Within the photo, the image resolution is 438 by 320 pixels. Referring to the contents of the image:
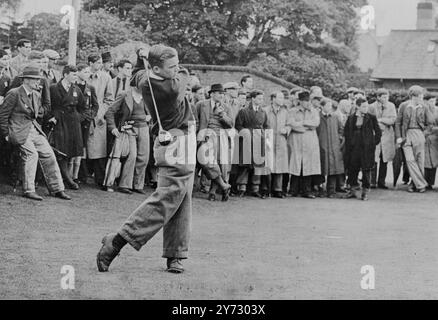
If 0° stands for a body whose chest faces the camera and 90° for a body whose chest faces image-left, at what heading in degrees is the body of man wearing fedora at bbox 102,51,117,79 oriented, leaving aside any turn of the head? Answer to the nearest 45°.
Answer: approximately 315°

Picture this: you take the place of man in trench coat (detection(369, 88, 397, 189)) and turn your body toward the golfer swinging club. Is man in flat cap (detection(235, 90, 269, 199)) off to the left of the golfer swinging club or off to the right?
right

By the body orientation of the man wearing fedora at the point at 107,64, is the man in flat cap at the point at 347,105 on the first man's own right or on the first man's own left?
on the first man's own left

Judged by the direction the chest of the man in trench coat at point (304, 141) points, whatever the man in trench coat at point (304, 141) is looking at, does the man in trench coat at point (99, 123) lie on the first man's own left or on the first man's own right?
on the first man's own right

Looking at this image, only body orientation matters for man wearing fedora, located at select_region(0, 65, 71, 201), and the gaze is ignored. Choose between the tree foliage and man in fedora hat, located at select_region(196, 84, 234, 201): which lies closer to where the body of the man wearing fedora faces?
the man in fedora hat

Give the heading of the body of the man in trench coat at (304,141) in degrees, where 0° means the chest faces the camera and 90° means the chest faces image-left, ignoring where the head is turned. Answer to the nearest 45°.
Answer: approximately 0°

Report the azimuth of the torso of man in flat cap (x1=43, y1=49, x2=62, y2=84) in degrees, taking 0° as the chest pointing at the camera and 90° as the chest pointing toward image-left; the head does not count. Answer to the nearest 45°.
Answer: approximately 315°
